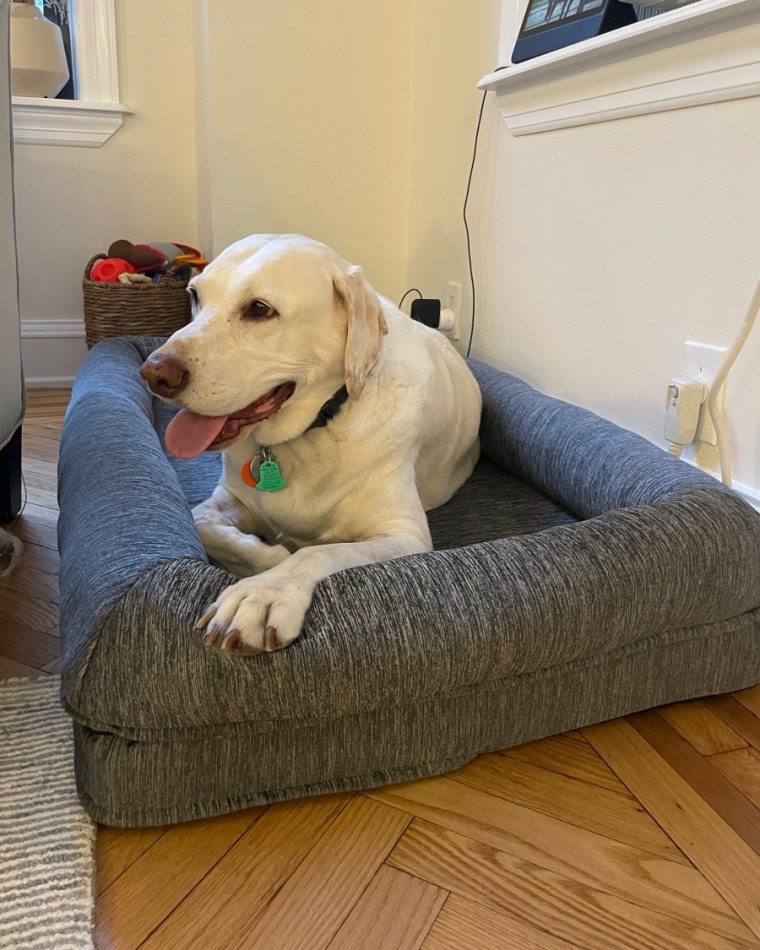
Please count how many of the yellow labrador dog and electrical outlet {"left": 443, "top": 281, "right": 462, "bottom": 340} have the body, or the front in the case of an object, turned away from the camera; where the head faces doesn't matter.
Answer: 0

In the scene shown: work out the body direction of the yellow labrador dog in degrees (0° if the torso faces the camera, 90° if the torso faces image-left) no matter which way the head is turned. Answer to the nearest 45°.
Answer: approximately 45°

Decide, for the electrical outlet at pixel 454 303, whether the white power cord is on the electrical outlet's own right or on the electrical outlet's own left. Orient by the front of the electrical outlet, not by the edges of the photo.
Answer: on the electrical outlet's own left

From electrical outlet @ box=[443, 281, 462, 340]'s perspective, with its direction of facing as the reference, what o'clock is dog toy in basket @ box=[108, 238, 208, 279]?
The dog toy in basket is roughly at 2 o'clock from the electrical outlet.

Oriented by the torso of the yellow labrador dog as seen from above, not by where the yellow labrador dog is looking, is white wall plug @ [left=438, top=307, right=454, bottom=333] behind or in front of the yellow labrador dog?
behind
